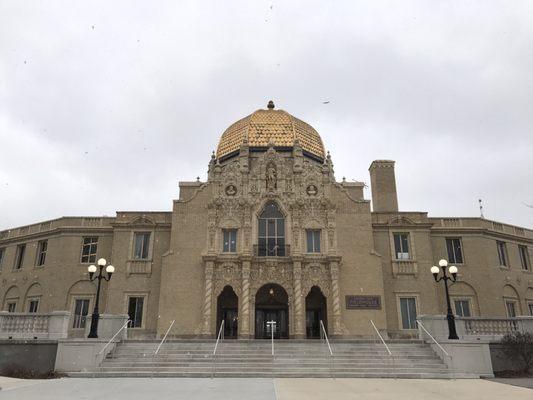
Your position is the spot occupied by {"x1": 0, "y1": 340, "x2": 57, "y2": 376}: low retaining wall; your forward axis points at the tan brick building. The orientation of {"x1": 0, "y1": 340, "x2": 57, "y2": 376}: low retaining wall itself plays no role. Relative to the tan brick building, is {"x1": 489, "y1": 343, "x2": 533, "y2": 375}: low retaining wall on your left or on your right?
right

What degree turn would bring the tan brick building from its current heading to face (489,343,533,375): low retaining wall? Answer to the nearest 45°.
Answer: approximately 45° to its left

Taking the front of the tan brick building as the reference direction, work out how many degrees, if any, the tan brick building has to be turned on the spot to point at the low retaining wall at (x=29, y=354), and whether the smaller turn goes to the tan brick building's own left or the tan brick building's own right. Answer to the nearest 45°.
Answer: approximately 45° to the tan brick building's own right

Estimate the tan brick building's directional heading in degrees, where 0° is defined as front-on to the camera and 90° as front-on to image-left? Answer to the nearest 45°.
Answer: approximately 0°
